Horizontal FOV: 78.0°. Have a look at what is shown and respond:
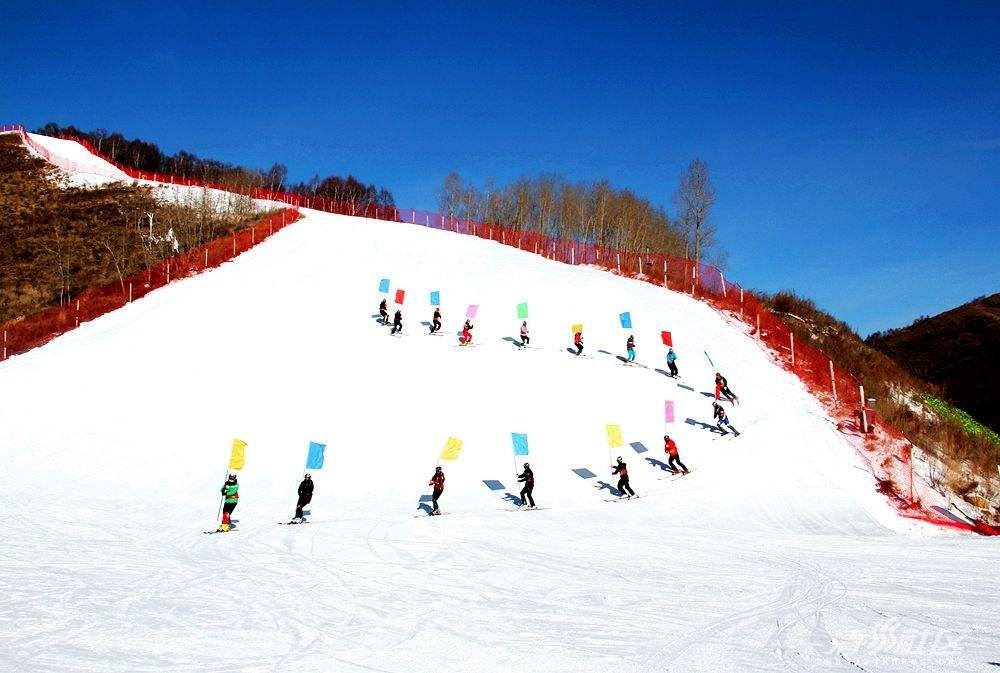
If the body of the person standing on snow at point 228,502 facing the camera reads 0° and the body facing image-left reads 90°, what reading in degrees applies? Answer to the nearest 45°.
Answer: approximately 45°

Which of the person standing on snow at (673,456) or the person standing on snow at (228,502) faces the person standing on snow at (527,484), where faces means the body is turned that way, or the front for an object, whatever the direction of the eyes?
the person standing on snow at (673,456)

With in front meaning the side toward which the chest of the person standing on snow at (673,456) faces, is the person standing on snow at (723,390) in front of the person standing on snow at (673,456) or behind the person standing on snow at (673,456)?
behind

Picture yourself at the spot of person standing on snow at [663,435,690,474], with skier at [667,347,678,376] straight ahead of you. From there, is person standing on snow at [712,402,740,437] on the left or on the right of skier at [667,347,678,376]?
right

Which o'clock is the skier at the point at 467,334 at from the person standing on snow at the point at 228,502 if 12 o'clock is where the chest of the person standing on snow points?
The skier is roughly at 6 o'clock from the person standing on snow.

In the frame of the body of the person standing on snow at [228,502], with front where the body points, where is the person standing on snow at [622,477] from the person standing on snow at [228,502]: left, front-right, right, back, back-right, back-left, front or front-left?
back-left

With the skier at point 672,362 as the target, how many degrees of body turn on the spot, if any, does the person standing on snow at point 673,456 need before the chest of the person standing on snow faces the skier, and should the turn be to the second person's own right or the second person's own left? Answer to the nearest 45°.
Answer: approximately 135° to the second person's own right

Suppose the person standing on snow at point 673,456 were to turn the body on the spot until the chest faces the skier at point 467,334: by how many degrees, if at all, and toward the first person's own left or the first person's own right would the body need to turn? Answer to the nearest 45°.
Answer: approximately 90° to the first person's own right
